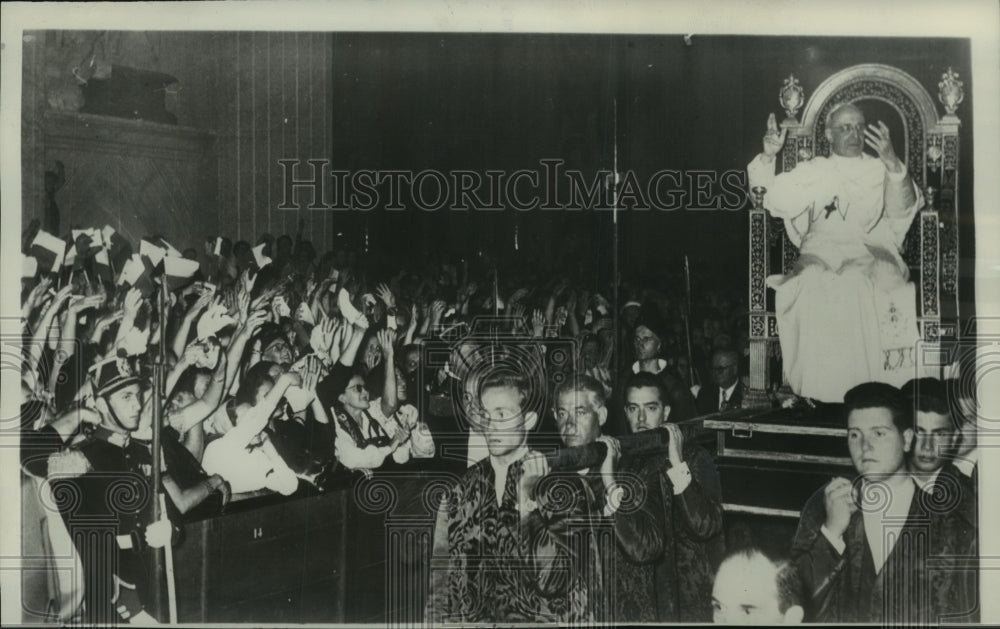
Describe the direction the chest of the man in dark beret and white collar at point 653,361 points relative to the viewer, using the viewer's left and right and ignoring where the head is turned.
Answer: facing the viewer and to the left of the viewer

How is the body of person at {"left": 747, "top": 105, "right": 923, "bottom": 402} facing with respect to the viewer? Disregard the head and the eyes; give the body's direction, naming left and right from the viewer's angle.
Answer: facing the viewer

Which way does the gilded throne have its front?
toward the camera

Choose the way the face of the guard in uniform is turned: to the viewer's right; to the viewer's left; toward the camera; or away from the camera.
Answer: to the viewer's right

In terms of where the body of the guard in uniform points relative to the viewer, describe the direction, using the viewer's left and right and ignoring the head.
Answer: facing the viewer and to the right of the viewer

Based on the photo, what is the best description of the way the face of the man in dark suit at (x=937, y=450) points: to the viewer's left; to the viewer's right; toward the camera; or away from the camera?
toward the camera

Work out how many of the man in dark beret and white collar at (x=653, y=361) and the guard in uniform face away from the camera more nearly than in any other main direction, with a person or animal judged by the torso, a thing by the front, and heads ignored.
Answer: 0

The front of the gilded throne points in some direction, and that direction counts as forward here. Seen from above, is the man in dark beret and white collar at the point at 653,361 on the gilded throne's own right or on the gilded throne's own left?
on the gilded throne's own right

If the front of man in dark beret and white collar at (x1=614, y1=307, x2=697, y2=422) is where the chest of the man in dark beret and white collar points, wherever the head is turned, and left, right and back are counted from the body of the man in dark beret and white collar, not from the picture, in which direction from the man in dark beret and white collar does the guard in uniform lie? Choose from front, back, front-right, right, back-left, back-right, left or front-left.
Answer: front-right

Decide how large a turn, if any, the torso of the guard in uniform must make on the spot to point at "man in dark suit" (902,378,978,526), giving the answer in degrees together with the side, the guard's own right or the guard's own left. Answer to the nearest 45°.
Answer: approximately 45° to the guard's own left
